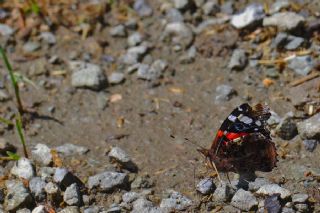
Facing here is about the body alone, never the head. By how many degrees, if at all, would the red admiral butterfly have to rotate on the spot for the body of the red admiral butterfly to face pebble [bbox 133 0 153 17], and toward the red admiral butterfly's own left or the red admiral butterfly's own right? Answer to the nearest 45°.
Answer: approximately 45° to the red admiral butterfly's own right

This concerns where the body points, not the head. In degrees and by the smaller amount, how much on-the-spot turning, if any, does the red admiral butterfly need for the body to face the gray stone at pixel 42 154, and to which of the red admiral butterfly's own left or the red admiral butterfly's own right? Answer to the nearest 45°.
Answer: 0° — it already faces it

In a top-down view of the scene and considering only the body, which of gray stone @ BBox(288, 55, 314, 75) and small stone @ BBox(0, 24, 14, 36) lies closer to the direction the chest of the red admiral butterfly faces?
the small stone

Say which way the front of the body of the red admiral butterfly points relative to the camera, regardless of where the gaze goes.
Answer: to the viewer's left

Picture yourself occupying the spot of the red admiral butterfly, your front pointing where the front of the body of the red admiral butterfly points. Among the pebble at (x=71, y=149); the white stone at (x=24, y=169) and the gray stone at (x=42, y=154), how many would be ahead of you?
3

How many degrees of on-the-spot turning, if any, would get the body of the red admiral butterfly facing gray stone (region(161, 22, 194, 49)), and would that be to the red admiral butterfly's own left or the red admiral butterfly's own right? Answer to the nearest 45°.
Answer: approximately 45° to the red admiral butterfly's own right

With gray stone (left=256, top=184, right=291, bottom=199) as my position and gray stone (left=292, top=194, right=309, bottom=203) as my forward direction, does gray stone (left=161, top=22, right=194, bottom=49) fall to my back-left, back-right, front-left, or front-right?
back-left

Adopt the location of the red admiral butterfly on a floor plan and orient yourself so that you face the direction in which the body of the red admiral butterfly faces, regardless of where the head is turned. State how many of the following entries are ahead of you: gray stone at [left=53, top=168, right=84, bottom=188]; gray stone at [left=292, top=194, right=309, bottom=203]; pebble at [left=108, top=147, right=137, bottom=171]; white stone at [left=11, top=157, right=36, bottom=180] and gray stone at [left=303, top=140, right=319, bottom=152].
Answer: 3

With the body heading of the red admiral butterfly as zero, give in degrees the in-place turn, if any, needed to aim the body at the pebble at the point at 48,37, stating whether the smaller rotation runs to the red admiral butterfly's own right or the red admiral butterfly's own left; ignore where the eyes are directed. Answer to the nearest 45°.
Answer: approximately 45° to the red admiral butterfly's own right

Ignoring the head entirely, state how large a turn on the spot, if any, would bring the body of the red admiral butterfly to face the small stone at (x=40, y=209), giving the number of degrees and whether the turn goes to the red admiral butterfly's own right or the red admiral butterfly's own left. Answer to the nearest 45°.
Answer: approximately 45° to the red admiral butterfly's own left

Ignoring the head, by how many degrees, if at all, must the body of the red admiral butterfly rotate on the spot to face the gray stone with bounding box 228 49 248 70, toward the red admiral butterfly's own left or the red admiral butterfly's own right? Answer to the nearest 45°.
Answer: approximately 90° to the red admiral butterfly's own right

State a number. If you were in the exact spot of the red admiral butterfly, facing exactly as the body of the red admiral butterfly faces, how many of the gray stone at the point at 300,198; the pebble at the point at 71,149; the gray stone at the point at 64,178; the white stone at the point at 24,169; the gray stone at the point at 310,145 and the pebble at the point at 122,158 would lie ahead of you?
4
